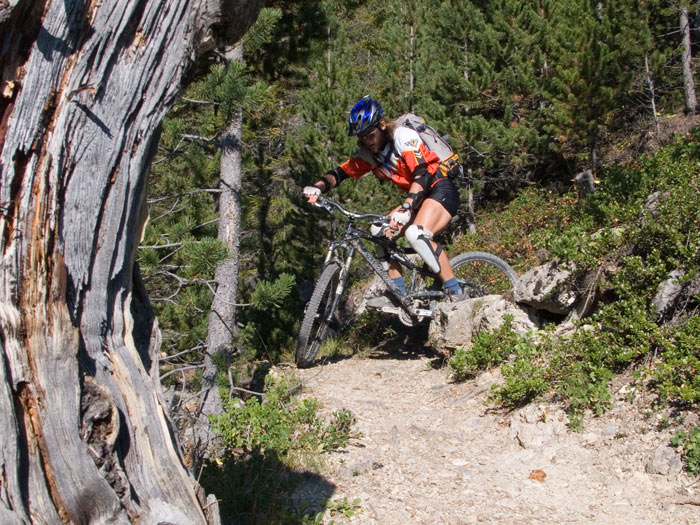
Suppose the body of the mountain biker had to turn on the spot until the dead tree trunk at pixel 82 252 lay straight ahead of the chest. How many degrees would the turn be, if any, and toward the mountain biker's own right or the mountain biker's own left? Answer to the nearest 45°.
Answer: approximately 45° to the mountain biker's own left

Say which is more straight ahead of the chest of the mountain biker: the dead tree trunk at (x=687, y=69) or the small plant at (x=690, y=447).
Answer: the small plant

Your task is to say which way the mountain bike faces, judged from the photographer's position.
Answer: facing the viewer and to the left of the viewer

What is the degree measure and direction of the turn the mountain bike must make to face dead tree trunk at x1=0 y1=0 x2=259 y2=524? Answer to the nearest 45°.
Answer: approximately 45° to its left

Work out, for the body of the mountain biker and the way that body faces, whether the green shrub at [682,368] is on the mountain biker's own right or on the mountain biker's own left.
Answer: on the mountain biker's own left

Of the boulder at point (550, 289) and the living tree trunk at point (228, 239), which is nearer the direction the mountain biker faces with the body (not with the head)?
the living tree trunk

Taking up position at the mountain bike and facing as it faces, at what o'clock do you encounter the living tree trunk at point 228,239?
The living tree trunk is roughly at 1 o'clock from the mountain bike.

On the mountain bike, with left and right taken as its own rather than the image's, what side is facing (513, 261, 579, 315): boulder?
back
